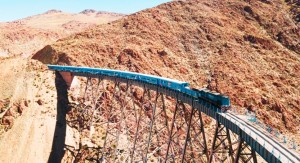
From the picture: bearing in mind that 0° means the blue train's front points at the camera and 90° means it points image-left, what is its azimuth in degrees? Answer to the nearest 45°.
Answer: approximately 315°
